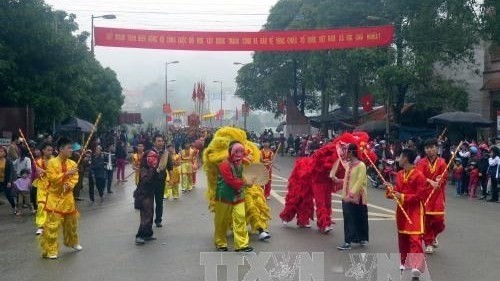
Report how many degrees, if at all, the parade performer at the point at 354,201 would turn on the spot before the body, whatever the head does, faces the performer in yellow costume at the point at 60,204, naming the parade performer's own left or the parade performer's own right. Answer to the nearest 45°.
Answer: approximately 45° to the parade performer's own right

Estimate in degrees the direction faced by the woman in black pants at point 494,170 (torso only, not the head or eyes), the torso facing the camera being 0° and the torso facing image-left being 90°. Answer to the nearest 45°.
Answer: approximately 90°

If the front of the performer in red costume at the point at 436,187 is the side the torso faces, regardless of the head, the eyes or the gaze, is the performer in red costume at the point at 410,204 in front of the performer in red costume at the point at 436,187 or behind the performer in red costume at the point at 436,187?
in front

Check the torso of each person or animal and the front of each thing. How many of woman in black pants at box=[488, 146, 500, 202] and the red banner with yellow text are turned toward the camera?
1

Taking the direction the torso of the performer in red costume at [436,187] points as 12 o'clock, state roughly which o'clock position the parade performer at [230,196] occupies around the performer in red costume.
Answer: The parade performer is roughly at 3 o'clock from the performer in red costume.

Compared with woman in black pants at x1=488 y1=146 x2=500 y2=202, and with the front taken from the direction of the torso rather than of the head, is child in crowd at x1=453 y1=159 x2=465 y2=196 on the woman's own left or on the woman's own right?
on the woman's own right

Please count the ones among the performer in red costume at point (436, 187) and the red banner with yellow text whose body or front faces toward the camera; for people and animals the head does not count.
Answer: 2
